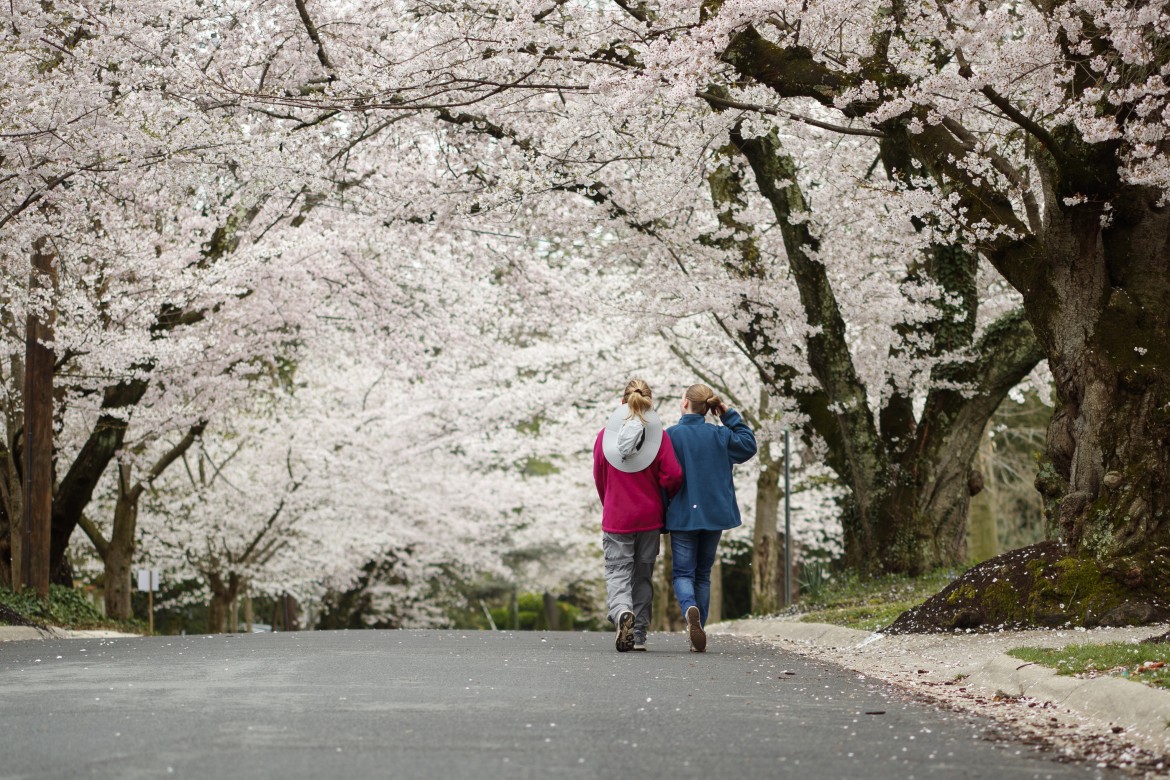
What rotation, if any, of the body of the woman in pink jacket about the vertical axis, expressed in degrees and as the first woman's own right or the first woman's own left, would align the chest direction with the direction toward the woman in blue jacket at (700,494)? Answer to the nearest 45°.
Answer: approximately 90° to the first woman's own right

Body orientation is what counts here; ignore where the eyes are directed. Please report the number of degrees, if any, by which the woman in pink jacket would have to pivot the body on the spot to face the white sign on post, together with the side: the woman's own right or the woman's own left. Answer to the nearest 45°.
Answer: approximately 45° to the woman's own left

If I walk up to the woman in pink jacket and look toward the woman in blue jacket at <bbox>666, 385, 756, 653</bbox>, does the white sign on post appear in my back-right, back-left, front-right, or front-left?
back-left

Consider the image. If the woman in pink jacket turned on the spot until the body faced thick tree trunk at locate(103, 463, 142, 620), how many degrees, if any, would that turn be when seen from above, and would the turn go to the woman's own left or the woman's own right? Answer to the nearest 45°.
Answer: approximately 45° to the woman's own left

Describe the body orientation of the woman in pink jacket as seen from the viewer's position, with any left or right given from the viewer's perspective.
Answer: facing away from the viewer

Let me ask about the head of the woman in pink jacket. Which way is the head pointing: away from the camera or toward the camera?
away from the camera

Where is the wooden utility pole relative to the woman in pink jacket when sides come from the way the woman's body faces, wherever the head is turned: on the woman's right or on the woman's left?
on the woman's left

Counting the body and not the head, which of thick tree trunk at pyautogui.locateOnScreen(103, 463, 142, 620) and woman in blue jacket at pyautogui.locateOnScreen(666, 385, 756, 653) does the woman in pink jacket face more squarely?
the thick tree trunk

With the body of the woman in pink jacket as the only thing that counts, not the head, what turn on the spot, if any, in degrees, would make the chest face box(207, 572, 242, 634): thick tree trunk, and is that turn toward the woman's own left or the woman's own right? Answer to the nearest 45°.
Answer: approximately 45° to the woman's own left
